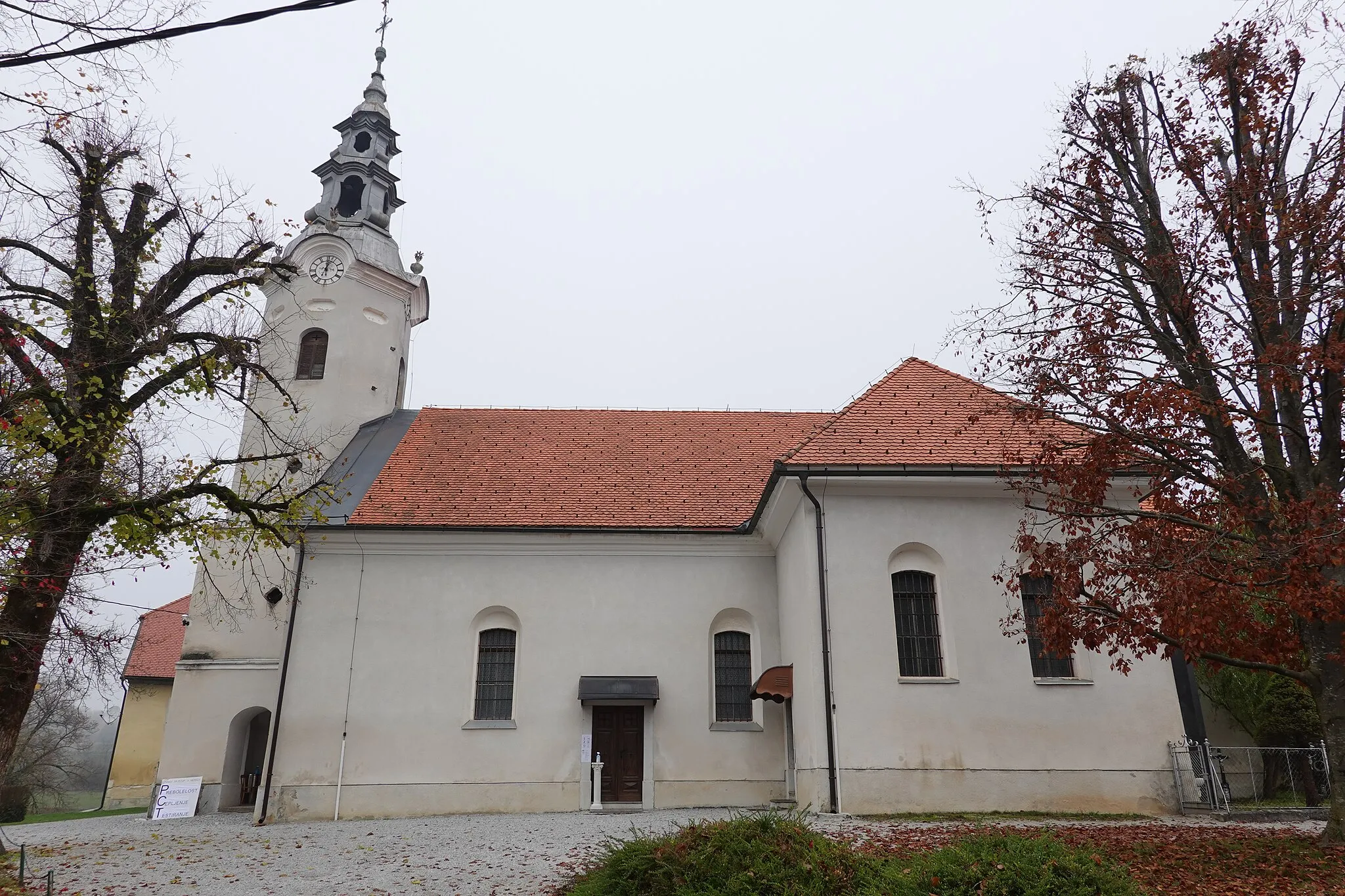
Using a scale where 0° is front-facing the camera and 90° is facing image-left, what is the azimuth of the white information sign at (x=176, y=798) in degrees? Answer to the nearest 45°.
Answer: approximately 0°

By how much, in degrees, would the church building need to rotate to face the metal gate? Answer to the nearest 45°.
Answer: approximately 180°

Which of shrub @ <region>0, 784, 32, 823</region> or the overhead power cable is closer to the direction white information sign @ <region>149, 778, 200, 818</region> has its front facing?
the overhead power cable

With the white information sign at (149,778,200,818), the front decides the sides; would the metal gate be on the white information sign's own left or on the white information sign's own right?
on the white information sign's own left

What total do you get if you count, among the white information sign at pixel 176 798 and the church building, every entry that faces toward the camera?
1

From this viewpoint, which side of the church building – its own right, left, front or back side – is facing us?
left

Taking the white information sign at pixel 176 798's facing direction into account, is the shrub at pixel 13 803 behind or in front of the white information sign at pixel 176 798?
behind

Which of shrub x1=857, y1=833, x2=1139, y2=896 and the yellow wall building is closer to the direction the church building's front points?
the yellow wall building
